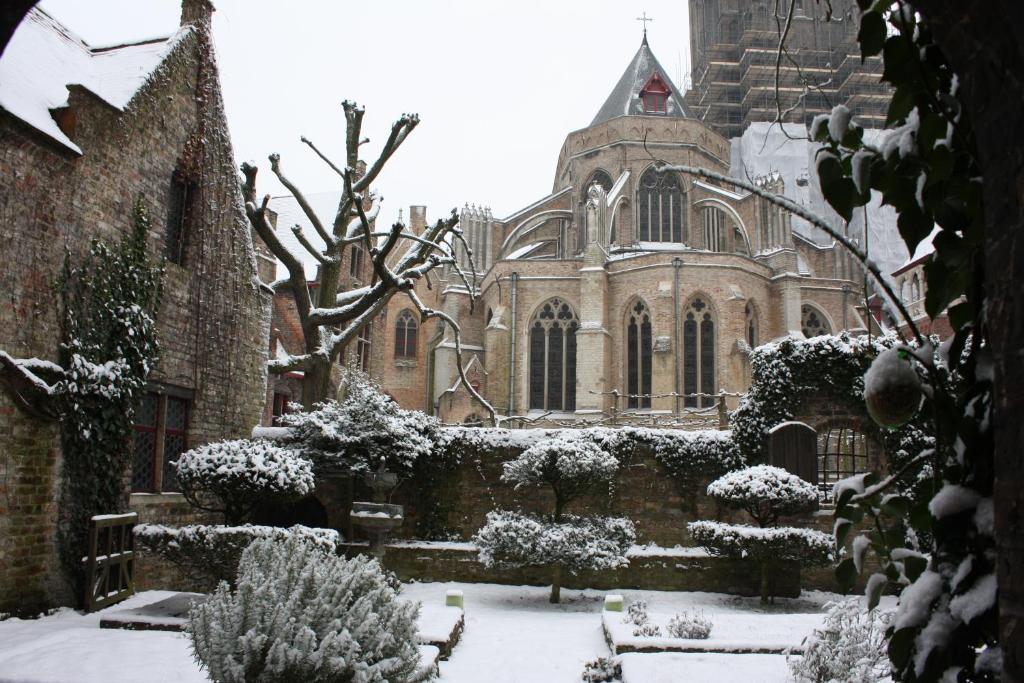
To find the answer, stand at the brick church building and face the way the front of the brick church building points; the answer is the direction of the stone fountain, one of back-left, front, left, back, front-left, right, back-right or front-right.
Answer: back

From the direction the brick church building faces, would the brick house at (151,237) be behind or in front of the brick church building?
behind

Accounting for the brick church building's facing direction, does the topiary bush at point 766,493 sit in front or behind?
behind

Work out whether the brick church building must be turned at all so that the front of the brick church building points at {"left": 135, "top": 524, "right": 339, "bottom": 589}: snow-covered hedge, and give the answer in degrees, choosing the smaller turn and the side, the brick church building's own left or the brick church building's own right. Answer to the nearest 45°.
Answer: approximately 180°

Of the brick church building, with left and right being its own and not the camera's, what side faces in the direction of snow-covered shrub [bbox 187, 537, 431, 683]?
back

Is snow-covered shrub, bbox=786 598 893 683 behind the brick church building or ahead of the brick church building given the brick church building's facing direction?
behind

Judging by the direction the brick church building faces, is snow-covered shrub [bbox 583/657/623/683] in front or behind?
behind

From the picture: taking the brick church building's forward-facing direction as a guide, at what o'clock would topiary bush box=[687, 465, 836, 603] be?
The topiary bush is roughly at 6 o'clock from the brick church building.

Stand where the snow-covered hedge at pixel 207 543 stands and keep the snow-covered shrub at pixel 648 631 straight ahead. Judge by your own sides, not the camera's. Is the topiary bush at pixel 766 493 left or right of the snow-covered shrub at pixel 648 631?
left

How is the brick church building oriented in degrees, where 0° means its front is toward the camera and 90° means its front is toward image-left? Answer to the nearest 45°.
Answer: approximately 180°

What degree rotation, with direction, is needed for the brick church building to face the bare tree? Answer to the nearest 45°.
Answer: approximately 180°
